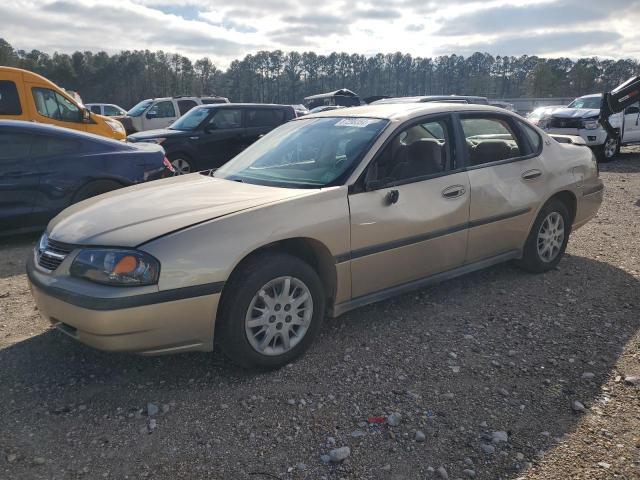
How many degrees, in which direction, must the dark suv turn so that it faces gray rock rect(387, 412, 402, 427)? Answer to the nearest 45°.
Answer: approximately 45° to its left

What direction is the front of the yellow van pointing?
to the viewer's right

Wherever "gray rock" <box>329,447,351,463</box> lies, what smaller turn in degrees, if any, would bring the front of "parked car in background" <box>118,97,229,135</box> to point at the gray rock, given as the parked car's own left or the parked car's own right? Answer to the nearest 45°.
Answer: approximately 45° to the parked car's own left

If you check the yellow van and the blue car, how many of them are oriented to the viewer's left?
1

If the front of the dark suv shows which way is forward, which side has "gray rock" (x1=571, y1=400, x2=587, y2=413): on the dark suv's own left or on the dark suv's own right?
on the dark suv's own left

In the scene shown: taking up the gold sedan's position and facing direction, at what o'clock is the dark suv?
The dark suv is roughly at 4 o'clock from the gold sedan.

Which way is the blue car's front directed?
to the viewer's left

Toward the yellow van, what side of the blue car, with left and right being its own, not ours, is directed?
right

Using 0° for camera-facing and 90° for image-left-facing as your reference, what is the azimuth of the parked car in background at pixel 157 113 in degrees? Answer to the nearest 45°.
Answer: approximately 45°

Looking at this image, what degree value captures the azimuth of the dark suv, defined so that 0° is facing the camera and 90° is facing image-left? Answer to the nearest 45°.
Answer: approximately 45°

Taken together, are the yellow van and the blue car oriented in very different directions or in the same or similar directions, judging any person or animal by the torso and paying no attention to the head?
very different directions

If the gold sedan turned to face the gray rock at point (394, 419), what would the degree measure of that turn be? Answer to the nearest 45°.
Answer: approximately 90° to its left

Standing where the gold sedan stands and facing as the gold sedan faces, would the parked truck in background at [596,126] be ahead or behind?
behind
